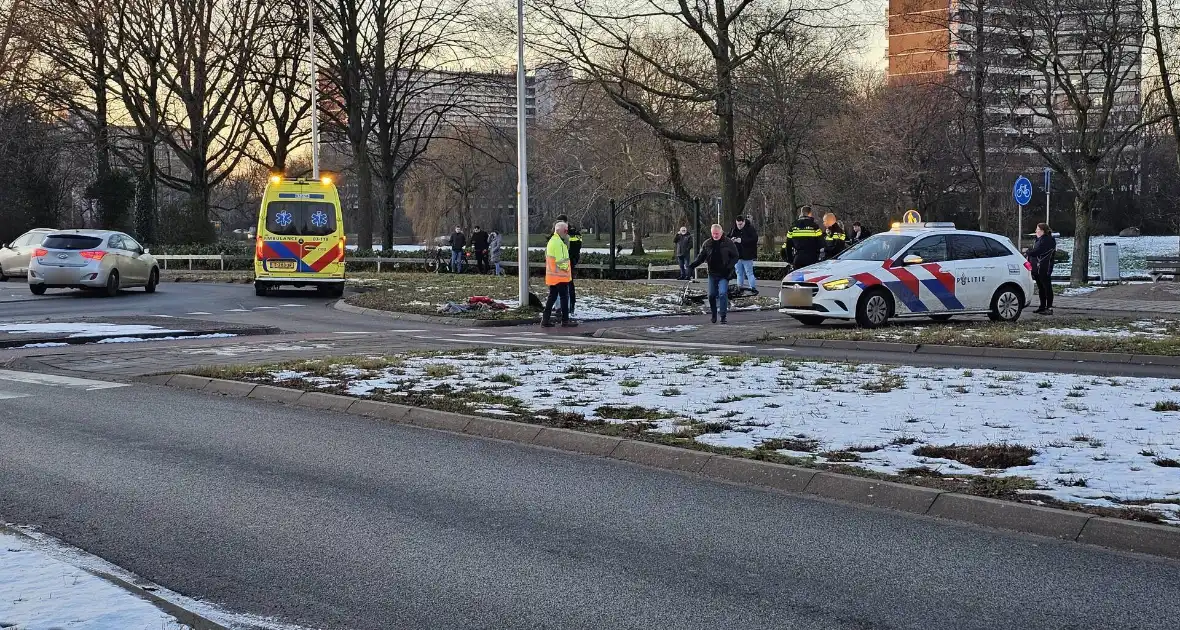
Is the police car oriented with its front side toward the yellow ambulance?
no

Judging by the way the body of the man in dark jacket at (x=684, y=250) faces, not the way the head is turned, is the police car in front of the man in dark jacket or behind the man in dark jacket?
in front

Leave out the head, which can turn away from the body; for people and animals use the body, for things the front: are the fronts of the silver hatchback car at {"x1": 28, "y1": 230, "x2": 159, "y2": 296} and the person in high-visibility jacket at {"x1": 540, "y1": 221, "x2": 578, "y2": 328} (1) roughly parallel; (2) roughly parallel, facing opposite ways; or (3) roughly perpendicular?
roughly perpendicular

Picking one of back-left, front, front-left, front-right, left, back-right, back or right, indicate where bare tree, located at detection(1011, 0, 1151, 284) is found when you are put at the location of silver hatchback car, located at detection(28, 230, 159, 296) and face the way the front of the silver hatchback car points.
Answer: front-right

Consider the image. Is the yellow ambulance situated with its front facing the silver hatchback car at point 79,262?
no

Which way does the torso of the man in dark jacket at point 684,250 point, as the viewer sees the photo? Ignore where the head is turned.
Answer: toward the camera

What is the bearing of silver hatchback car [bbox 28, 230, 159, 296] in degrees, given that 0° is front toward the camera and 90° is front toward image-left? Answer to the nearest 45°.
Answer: approximately 225°

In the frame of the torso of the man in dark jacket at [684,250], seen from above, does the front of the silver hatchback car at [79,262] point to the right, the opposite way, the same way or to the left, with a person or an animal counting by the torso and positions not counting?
the opposite way

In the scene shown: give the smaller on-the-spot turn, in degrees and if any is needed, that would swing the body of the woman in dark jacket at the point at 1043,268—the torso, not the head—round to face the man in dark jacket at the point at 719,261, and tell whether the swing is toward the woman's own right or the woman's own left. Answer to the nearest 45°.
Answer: approximately 45° to the woman's own left

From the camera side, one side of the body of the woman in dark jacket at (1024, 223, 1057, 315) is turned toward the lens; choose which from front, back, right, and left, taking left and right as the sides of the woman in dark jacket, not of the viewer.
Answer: left

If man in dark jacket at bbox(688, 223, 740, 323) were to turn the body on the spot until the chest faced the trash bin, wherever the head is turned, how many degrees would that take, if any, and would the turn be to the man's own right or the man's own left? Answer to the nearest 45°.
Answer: approximately 135° to the man's own left

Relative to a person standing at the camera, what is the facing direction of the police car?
facing the viewer and to the left of the viewer

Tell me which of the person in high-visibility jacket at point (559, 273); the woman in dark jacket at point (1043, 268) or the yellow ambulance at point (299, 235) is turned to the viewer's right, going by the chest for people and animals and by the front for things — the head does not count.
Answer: the person in high-visibility jacket

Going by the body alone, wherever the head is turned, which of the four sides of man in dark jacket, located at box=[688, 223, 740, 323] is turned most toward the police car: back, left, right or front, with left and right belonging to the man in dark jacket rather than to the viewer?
left

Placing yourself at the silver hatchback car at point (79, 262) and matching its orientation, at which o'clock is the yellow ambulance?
The yellow ambulance is roughly at 2 o'clock from the silver hatchback car.
